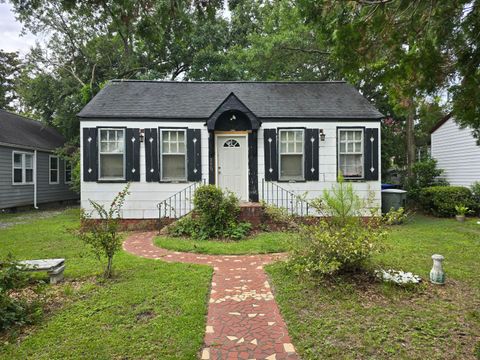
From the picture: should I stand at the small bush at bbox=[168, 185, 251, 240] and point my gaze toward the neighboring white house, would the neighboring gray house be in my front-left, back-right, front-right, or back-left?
back-left

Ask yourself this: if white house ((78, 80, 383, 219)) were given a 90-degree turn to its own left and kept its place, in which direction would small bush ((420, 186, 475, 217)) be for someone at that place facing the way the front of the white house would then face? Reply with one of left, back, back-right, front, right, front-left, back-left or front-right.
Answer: front

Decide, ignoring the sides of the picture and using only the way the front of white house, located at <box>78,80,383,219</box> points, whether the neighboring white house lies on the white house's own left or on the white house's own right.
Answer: on the white house's own left

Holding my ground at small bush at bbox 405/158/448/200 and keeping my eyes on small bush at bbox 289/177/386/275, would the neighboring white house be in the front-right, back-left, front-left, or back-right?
back-left

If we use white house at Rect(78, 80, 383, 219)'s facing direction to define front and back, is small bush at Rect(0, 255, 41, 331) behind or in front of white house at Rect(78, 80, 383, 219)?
in front

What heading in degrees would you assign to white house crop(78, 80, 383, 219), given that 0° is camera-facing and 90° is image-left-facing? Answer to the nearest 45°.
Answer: approximately 0°

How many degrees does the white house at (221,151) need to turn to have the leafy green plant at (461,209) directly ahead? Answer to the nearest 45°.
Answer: approximately 90° to its left

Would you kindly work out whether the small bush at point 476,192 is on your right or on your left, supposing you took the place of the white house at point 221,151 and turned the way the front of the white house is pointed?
on your left

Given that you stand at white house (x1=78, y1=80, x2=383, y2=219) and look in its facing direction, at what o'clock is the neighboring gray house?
The neighboring gray house is roughly at 4 o'clock from the white house.

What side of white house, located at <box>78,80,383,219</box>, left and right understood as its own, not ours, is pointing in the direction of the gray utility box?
left
